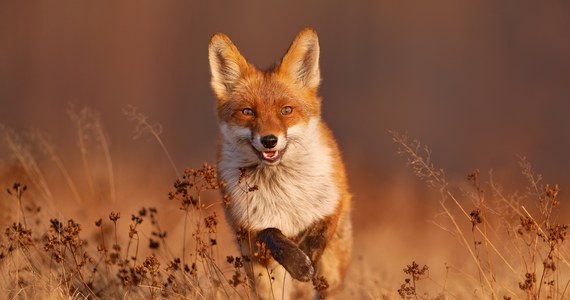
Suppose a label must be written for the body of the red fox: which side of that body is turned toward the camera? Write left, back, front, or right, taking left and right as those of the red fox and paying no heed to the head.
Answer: front

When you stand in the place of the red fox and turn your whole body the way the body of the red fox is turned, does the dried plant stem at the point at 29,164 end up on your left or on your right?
on your right
